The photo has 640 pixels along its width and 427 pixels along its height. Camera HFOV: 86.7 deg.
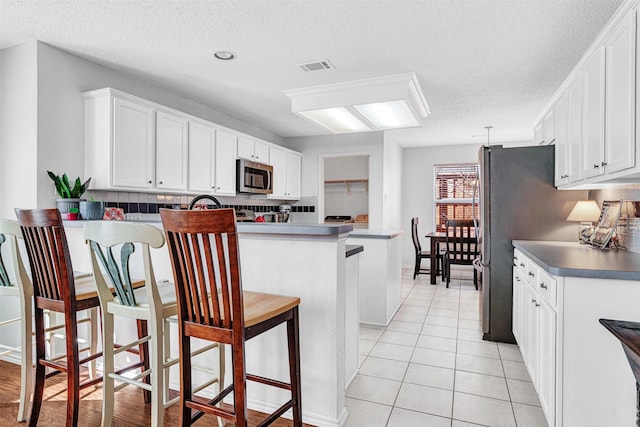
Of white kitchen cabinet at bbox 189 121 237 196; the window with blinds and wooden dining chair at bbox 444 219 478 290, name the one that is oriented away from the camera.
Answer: the wooden dining chair

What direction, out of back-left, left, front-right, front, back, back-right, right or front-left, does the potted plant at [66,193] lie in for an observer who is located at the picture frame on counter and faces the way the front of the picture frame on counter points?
front

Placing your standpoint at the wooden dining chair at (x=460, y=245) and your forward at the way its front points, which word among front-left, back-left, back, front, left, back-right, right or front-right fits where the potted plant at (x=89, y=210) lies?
back-left

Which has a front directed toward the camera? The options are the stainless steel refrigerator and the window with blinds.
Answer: the window with blinds

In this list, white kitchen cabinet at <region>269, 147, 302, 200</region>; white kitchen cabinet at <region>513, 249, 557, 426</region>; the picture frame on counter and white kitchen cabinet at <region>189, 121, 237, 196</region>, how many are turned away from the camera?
0

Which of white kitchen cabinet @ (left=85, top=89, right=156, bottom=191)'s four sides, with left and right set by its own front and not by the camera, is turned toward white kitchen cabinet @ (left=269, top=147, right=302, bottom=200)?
left

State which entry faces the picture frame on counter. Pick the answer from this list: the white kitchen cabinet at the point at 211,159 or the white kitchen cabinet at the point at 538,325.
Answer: the white kitchen cabinet at the point at 211,159

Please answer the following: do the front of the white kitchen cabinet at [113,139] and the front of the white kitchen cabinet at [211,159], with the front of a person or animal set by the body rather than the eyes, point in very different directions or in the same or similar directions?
same or similar directions

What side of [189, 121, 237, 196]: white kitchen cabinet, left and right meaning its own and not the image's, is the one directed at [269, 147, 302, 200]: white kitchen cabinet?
left

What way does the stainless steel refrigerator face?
to the viewer's left

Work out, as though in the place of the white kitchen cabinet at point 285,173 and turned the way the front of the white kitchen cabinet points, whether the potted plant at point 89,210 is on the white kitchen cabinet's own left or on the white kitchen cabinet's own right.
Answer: on the white kitchen cabinet's own right

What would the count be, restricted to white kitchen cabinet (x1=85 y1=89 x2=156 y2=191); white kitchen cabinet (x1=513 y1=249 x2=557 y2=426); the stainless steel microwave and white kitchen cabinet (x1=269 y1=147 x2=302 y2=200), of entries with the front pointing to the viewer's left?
1

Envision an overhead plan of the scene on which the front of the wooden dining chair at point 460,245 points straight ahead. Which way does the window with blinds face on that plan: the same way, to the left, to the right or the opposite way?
the opposite way

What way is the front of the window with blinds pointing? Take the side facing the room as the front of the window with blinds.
toward the camera

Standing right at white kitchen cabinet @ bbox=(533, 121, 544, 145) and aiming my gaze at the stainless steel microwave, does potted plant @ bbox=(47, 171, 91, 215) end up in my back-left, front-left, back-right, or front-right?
front-left

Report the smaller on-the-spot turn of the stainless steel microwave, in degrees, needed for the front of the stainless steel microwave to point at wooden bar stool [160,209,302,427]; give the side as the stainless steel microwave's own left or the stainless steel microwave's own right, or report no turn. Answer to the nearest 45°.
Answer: approximately 45° to the stainless steel microwave's own right

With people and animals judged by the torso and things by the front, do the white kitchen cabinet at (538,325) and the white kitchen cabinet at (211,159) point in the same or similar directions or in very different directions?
very different directions

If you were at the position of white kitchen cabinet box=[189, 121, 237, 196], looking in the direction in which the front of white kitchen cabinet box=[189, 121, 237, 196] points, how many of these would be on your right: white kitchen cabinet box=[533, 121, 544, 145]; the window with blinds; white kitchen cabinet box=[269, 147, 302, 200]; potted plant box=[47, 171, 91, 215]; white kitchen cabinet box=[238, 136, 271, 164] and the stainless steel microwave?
1

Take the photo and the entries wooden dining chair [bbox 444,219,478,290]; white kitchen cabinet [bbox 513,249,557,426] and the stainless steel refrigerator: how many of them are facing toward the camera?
0

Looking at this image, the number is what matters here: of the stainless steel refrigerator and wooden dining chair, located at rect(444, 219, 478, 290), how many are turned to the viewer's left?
1
